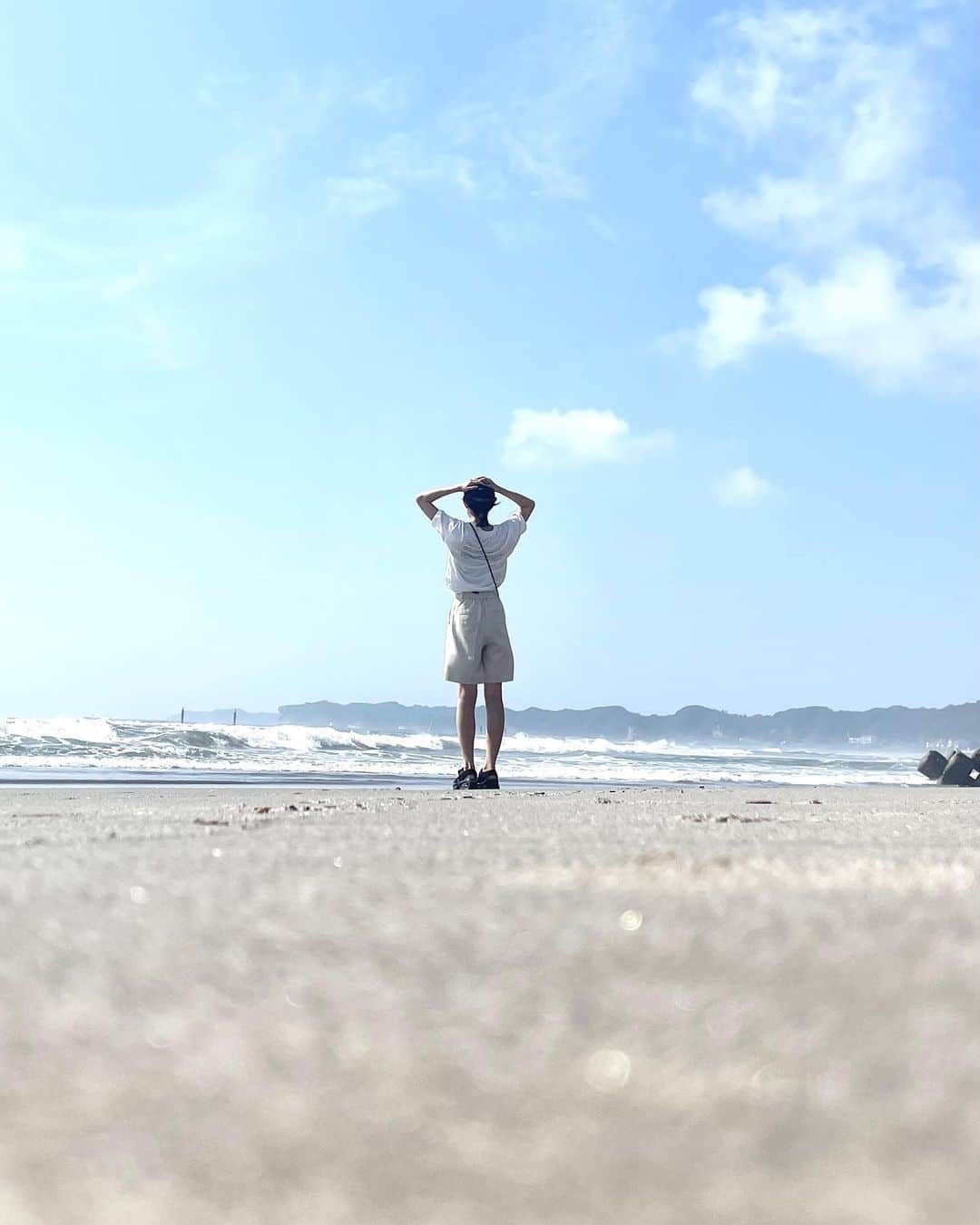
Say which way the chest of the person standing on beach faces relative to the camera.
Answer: away from the camera

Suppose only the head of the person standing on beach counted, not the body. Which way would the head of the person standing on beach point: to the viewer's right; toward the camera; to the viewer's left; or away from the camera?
away from the camera

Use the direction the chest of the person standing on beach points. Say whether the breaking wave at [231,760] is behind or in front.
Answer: in front
